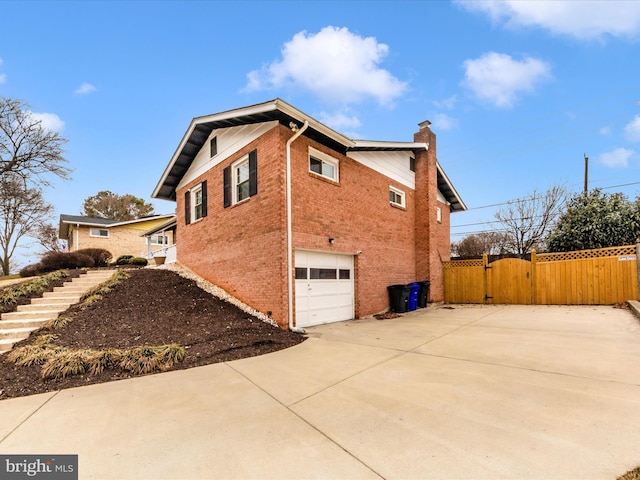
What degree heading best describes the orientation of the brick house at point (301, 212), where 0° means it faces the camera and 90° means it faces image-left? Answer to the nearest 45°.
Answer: approximately 45°

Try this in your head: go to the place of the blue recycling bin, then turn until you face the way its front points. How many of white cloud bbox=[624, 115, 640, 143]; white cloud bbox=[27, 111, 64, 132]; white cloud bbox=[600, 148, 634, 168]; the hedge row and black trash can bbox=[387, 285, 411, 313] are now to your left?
2

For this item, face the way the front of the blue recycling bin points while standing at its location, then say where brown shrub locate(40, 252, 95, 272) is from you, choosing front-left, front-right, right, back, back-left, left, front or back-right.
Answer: back-right

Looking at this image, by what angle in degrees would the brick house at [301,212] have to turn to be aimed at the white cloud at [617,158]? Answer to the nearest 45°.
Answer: approximately 180°

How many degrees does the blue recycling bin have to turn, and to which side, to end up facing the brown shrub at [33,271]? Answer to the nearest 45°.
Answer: approximately 135° to its right

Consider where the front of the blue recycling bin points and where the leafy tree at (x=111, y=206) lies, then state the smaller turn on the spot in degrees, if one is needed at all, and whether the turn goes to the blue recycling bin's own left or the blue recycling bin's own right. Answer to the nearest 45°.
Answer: approximately 180°

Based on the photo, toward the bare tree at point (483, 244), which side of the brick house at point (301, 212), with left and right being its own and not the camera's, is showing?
back

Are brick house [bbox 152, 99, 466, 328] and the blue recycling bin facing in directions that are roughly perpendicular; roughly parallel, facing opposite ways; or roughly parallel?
roughly perpendicular
